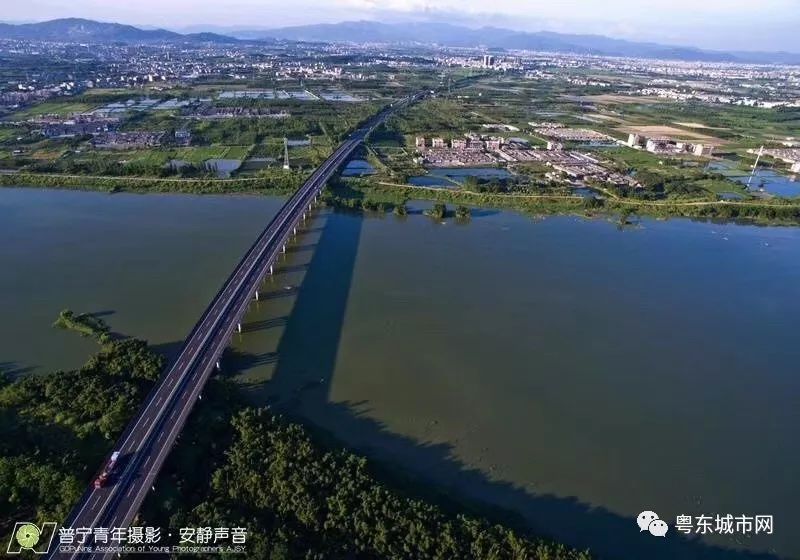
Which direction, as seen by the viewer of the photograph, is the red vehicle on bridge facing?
facing the viewer and to the left of the viewer
